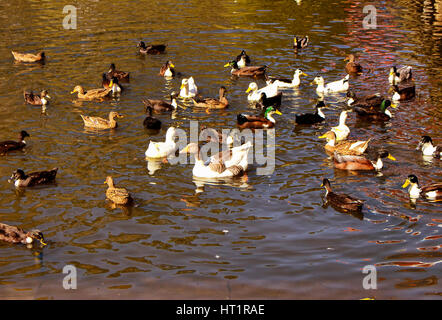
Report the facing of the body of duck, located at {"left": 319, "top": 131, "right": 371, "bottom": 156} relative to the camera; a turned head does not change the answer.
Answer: to the viewer's left

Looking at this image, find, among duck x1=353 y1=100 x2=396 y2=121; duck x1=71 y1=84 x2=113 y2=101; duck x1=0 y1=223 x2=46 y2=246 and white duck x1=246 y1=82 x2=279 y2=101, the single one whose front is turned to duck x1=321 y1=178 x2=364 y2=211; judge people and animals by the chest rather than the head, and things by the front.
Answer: duck x1=0 y1=223 x2=46 y2=246

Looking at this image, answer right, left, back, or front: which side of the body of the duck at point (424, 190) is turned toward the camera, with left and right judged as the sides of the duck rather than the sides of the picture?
left

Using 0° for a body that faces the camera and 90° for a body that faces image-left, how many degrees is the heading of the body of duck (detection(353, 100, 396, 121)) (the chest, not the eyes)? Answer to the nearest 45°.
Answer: approximately 270°

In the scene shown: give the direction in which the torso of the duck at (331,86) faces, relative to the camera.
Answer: to the viewer's left

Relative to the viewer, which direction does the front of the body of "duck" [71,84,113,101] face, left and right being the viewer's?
facing to the left of the viewer

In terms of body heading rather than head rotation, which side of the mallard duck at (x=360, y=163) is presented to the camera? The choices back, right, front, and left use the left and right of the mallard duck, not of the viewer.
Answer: right

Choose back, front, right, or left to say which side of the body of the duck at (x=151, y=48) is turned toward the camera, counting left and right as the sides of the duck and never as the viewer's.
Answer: left
